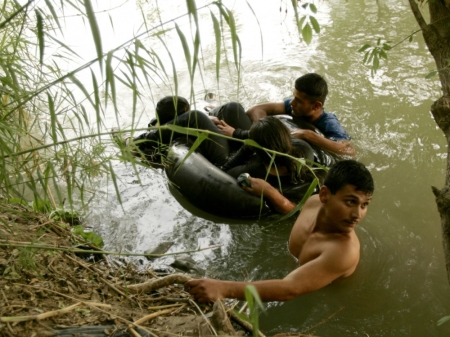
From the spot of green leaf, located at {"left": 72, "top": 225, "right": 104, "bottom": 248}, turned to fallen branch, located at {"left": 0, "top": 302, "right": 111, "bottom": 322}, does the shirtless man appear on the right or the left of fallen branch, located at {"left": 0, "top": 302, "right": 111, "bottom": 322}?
left

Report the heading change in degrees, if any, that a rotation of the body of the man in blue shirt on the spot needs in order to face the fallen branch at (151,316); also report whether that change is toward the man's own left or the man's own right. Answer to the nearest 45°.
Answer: approximately 45° to the man's own left

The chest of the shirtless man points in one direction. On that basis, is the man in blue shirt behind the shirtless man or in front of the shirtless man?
behind

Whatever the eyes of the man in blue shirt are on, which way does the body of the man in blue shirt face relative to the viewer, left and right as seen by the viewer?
facing the viewer and to the left of the viewer

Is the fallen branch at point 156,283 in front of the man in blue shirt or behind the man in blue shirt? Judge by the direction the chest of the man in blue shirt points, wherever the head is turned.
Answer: in front

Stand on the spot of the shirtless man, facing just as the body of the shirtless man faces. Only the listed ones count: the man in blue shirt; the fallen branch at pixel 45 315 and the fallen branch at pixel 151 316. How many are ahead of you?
2

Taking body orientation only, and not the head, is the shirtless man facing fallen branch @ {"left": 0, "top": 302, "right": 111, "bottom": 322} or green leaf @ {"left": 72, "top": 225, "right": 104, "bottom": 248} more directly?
the fallen branch

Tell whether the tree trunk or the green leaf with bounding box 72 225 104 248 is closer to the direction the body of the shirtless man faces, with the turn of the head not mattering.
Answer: the green leaf

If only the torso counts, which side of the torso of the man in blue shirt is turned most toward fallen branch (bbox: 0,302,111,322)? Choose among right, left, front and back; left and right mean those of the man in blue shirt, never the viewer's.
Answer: front

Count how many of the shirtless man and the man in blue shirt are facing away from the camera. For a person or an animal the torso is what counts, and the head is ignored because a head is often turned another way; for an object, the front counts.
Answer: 0
